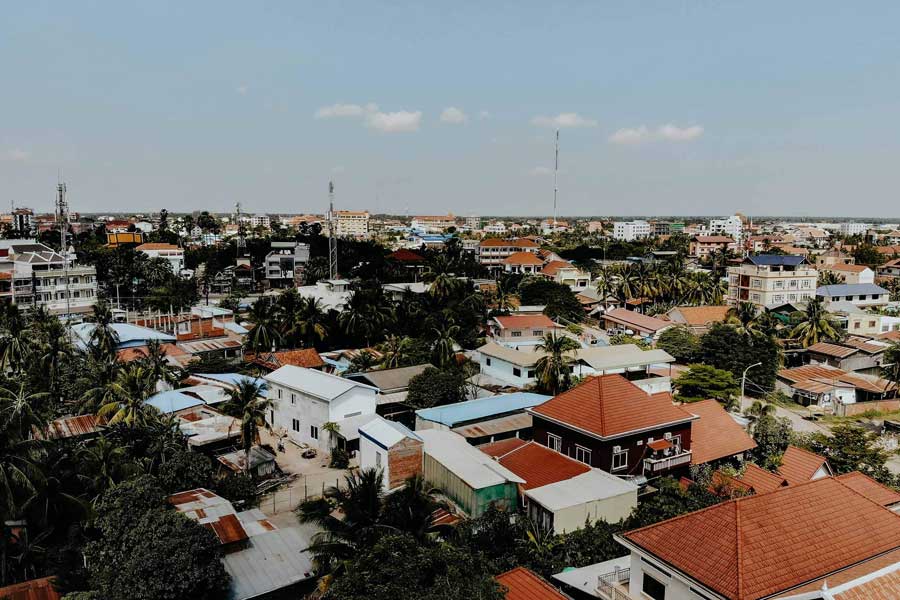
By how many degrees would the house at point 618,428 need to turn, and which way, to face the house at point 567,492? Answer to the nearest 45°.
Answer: approximately 45° to its right

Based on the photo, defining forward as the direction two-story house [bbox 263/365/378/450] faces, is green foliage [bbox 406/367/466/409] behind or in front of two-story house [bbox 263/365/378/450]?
behind

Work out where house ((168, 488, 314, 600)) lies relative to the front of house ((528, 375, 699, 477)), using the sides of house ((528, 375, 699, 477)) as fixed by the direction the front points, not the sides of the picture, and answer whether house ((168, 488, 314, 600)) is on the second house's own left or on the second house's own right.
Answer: on the second house's own right

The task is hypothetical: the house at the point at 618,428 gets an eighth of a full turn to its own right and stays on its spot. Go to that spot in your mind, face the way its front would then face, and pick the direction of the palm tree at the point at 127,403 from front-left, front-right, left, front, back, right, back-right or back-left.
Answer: right

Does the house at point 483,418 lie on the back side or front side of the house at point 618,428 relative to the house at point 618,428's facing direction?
on the back side

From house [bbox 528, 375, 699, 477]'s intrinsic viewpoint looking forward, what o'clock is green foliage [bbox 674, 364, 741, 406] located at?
The green foliage is roughly at 8 o'clock from the house.

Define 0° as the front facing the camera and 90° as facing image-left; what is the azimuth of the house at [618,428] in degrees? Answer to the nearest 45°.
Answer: approximately 315°

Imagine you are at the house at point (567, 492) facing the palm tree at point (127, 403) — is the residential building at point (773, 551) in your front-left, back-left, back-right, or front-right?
back-left

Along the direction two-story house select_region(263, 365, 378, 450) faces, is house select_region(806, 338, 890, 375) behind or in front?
behind

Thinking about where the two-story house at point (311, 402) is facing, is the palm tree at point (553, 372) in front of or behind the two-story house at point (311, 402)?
behind

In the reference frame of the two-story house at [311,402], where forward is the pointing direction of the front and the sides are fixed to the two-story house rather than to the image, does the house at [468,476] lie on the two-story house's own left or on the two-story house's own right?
on the two-story house's own left
